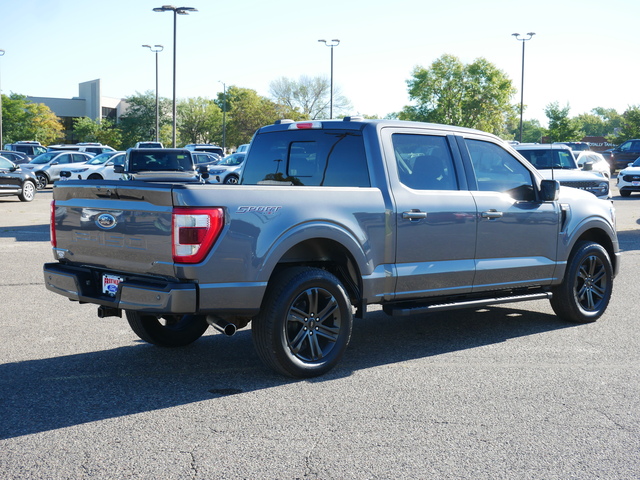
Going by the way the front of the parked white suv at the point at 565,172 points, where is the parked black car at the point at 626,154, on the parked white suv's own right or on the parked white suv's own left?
on the parked white suv's own left

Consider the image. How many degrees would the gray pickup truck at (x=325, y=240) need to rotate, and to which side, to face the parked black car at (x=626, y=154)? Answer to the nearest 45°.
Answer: approximately 45° to its left

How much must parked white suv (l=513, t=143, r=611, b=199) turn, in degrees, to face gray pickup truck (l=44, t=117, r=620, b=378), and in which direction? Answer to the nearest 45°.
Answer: approximately 45° to its right

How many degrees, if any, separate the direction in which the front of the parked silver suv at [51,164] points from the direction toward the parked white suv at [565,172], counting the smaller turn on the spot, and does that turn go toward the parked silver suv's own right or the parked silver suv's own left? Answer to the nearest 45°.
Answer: approximately 90° to the parked silver suv's own left

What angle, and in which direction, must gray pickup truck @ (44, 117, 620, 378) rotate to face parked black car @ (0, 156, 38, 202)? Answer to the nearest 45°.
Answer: approximately 90° to its left

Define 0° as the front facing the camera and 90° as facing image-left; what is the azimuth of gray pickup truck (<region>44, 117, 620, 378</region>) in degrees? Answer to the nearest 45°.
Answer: approximately 225°
